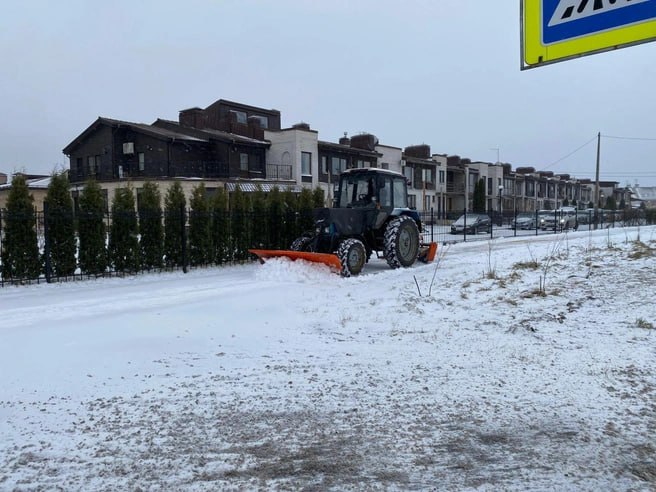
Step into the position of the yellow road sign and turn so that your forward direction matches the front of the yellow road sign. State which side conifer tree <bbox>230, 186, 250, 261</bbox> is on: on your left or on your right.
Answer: on your right

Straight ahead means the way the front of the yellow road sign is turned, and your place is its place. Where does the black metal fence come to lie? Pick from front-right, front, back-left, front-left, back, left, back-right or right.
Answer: back-right

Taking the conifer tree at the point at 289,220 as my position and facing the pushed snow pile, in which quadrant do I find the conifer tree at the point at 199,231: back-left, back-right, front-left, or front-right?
front-right

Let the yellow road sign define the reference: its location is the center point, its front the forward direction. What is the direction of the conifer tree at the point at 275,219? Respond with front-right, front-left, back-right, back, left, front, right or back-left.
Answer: right

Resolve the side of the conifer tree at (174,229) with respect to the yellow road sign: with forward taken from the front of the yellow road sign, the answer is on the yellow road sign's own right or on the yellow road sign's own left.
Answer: on the yellow road sign's own right

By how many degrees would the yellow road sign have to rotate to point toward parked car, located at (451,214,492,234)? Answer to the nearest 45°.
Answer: approximately 135° to its right

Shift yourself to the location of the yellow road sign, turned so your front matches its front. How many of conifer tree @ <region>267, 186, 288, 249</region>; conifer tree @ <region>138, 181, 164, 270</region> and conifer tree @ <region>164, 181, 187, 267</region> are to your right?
3

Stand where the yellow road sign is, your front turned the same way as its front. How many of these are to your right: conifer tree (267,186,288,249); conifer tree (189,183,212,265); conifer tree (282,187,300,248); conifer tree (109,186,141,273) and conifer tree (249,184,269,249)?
5

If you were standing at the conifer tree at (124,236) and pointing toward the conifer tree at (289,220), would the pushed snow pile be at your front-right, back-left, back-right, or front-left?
front-right

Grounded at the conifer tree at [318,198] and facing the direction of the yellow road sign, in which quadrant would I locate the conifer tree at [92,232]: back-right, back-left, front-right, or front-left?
front-right

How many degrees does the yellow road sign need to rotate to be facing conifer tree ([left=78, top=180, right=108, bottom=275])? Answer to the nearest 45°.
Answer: approximately 90° to its right

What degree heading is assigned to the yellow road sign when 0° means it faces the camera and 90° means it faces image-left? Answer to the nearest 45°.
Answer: approximately 45°

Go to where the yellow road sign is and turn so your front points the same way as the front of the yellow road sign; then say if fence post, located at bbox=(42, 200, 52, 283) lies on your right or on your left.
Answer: on your right
